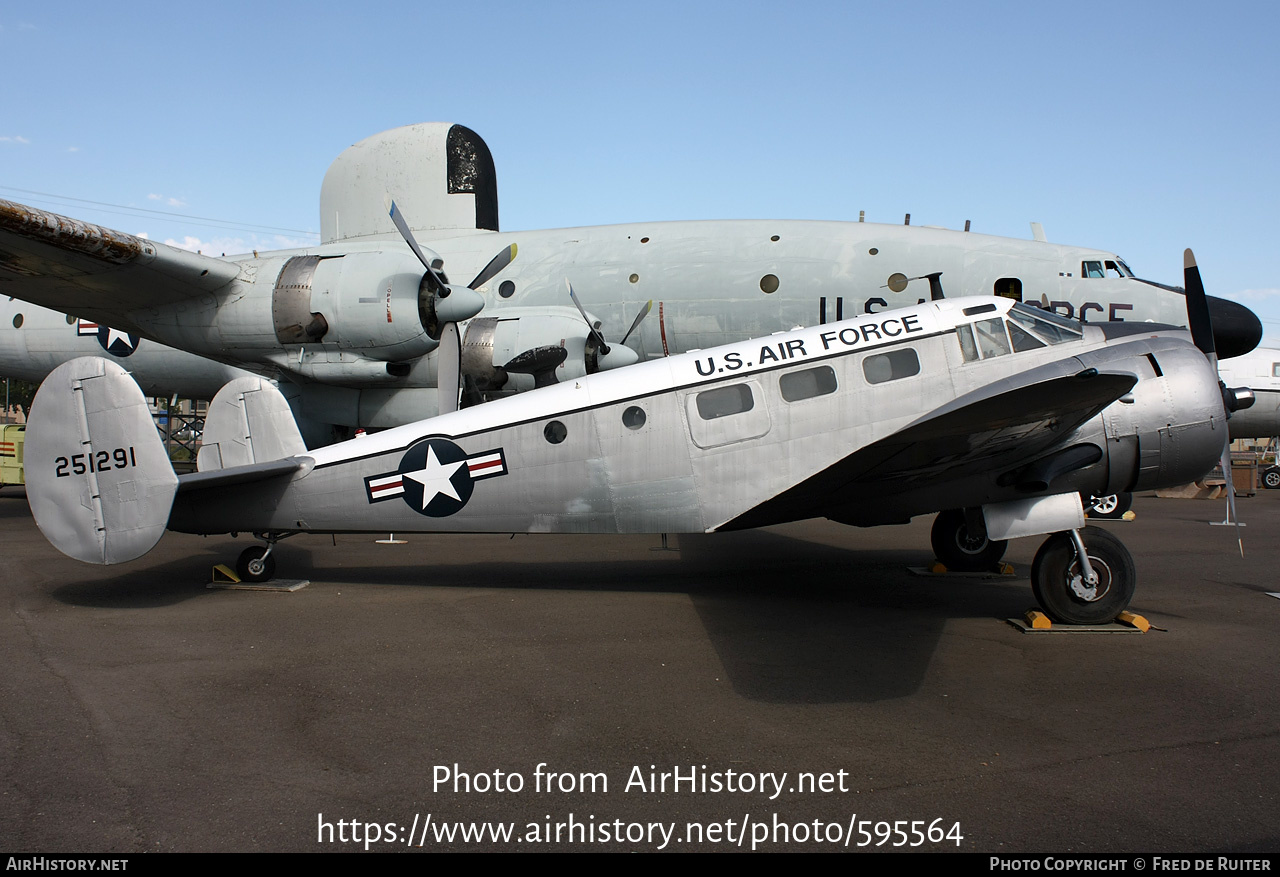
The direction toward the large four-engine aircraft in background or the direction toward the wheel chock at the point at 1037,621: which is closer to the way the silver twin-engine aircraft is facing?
the wheel chock

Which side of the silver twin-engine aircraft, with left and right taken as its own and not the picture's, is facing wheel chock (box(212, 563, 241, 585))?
back

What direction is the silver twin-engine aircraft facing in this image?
to the viewer's right

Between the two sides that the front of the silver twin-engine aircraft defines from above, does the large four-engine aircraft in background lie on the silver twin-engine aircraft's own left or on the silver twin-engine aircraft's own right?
on the silver twin-engine aircraft's own left

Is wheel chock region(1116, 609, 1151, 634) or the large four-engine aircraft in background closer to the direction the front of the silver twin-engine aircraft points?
the wheel chock

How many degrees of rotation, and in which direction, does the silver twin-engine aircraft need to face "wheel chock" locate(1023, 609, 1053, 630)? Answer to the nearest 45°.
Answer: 0° — it already faces it
